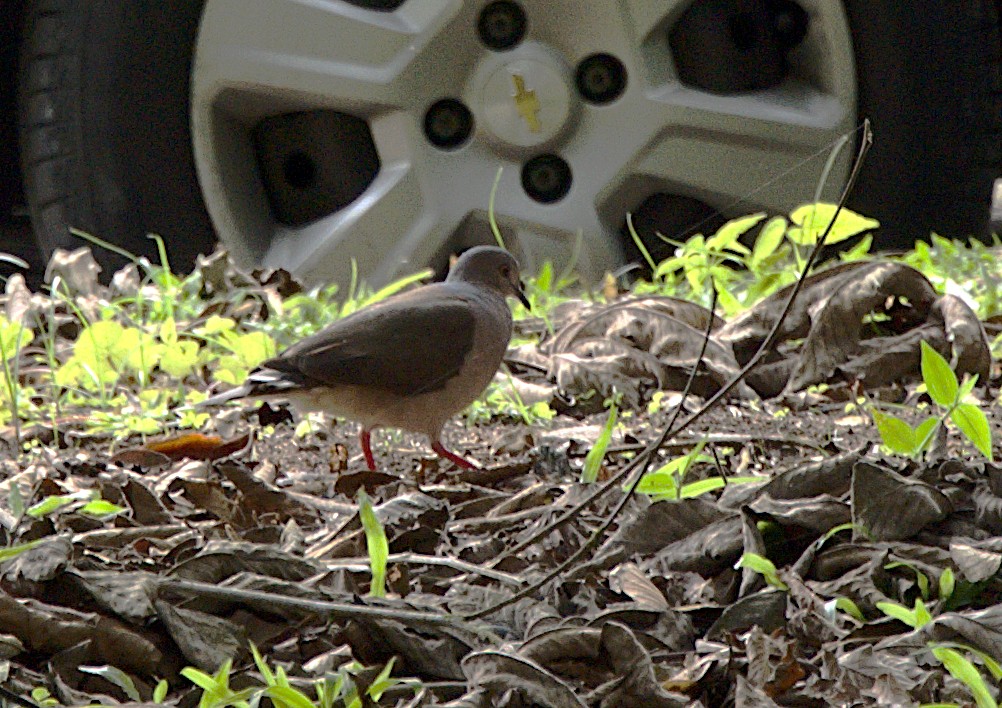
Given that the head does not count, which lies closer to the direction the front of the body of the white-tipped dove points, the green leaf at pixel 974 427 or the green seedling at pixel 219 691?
the green leaf

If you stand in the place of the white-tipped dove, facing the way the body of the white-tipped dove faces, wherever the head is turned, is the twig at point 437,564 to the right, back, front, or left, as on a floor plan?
right

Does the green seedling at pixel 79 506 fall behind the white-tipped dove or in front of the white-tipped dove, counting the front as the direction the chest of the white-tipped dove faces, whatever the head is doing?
behind

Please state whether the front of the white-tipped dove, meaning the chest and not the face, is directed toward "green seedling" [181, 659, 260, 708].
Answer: no

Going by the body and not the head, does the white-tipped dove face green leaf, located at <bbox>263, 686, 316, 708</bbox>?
no

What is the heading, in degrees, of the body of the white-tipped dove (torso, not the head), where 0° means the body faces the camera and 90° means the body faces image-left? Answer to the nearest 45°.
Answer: approximately 270°

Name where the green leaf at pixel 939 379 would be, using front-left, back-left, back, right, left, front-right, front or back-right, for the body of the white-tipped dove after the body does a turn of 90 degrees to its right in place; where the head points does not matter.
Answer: front-left

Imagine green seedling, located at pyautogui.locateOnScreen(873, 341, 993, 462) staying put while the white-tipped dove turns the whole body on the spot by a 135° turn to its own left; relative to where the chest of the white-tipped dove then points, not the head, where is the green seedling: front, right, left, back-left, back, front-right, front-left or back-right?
back

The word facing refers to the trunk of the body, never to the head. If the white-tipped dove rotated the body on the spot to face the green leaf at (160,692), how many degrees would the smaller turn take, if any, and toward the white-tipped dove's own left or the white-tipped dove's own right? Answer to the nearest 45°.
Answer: approximately 90° to the white-tipped dove's own right

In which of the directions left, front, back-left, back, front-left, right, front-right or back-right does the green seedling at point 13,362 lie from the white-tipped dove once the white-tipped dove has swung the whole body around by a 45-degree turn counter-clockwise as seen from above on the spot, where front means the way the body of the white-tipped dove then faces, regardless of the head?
left

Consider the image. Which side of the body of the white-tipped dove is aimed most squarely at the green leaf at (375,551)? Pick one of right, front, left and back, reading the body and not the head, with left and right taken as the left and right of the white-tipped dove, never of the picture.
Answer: right

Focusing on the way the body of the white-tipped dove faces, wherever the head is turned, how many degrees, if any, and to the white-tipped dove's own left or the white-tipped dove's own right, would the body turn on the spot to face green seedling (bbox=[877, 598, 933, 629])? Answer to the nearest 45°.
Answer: approximately 90° to the white-tipped dove's own right
